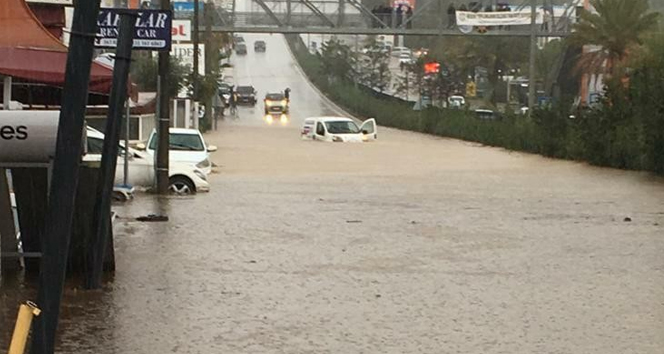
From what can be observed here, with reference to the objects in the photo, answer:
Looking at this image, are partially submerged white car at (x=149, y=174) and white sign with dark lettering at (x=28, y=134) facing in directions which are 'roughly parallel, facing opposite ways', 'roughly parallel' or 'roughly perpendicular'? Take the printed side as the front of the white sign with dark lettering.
roughly perpendicular

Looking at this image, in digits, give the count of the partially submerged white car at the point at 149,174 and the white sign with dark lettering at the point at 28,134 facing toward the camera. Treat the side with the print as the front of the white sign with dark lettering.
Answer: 1

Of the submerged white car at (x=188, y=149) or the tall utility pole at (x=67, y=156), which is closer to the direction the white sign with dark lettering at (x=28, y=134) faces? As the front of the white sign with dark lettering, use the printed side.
the tall utility pole

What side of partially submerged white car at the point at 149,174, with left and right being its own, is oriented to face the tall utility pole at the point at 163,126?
right

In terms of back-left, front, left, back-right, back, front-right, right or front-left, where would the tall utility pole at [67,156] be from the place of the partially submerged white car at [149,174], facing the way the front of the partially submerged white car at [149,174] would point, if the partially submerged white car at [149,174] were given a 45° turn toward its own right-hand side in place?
front-right

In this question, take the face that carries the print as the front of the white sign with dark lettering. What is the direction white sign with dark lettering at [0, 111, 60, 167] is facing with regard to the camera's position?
facing the viewer

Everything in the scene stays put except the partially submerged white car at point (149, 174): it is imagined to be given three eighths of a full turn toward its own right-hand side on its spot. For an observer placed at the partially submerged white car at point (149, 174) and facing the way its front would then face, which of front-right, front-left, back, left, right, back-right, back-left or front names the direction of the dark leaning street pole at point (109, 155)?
front-left

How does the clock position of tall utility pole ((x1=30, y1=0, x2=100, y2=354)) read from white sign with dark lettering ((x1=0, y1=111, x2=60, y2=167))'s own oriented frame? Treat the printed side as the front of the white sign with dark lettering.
The tall utility pole is roughly at 12 o'clock from the white sign with dark lettering.

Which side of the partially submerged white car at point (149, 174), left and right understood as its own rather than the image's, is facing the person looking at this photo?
right

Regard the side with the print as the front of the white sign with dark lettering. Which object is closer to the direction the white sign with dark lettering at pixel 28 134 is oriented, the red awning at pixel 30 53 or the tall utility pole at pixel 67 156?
the tall utility pole
